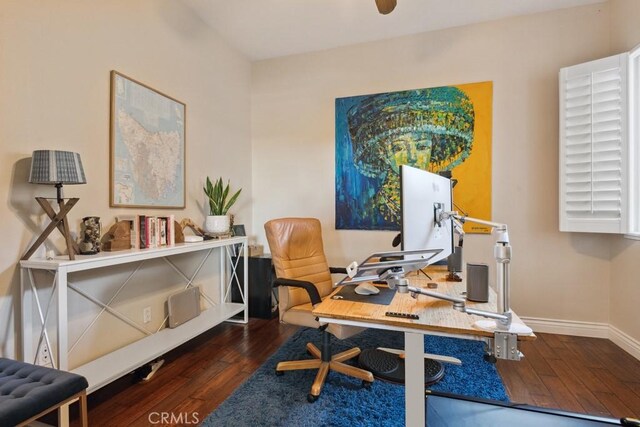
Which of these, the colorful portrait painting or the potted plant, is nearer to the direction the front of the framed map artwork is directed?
the colorful portrait painting

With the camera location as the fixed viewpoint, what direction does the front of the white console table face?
facing the viewer and to the right of the viewer

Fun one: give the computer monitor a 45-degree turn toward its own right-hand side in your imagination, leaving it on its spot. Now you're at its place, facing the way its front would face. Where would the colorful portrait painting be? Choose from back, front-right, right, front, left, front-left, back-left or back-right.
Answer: front

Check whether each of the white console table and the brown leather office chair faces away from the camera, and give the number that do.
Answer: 0

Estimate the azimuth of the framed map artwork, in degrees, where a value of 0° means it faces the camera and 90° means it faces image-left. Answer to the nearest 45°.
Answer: approximately 315°

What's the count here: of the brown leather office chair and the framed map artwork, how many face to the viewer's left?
0

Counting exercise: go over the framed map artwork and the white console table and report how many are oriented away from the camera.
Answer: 0

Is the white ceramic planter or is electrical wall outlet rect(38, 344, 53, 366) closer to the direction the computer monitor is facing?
the white ceramic planter

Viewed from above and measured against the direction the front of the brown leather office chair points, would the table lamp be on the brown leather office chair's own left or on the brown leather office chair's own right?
on the brown leather office chair's own right

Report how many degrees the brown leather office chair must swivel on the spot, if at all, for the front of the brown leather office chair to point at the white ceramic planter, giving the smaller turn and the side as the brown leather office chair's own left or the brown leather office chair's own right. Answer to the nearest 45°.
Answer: approximately 180°

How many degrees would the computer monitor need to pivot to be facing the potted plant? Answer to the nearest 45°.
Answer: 0° — it already faces it

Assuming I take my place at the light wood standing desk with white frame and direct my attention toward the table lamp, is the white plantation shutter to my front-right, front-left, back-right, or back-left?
back-right

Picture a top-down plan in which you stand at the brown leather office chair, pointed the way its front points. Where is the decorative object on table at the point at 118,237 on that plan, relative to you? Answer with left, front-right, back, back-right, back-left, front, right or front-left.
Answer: back-right

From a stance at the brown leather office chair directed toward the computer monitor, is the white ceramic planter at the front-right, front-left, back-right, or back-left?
back-right

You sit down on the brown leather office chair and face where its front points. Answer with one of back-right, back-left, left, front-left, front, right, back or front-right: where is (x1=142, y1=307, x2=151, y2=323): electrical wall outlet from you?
back-right

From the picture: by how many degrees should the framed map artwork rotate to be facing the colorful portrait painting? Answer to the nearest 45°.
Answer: approximately 45° to its left
